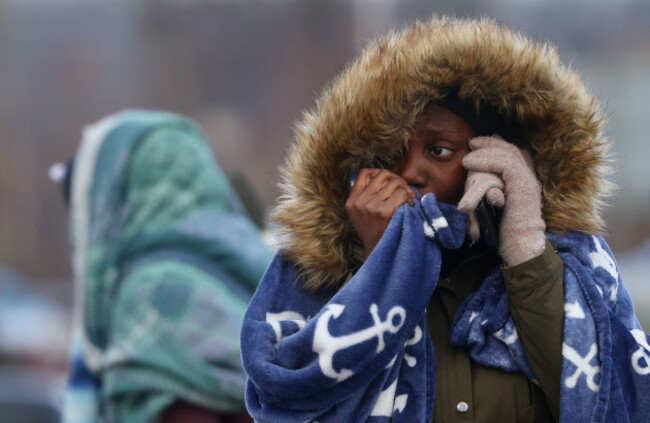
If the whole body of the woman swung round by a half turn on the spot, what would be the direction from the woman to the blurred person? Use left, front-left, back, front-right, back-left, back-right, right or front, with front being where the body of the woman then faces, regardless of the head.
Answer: front-left

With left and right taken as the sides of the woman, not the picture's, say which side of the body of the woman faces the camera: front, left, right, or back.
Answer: front
